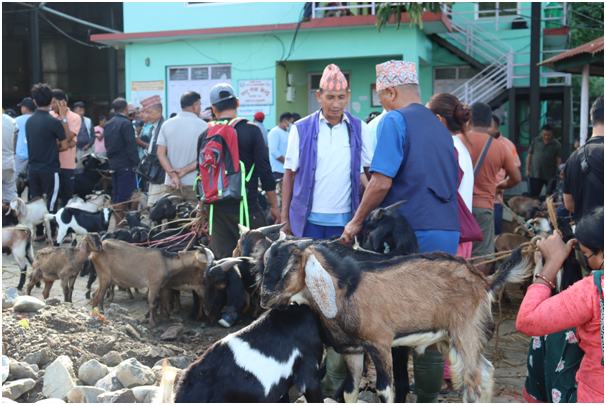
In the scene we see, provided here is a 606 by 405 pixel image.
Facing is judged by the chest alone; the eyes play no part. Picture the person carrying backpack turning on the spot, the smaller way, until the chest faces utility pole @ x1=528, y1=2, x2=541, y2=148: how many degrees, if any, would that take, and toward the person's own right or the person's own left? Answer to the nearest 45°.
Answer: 0° — they already face it

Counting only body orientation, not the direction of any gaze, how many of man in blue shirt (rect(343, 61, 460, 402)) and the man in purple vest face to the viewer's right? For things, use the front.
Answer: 0

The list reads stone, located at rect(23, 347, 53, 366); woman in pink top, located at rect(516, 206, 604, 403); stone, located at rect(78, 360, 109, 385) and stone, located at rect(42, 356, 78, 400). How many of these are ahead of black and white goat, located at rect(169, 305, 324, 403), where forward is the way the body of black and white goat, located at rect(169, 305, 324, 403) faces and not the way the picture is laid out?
1

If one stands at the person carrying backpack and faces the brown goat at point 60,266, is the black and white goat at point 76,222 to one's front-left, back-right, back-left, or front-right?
front-right

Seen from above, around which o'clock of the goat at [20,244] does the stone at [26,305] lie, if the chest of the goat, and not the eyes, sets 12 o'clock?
The stone is roughly at 9 o'clock from the goat.

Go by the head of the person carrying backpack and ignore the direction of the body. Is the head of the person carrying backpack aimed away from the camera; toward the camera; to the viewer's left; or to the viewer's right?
away from the camera

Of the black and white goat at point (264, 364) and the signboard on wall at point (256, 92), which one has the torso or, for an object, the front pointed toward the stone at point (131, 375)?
the signboard on wall

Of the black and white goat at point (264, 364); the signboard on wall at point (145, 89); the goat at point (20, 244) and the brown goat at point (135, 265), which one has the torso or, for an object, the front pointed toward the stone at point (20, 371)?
the signboard on wall

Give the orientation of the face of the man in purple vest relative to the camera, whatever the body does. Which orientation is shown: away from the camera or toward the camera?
toward the camera

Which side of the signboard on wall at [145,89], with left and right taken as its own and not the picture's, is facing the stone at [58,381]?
front

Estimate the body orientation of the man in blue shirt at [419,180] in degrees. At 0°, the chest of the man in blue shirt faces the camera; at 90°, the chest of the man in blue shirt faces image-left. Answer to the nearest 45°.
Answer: approximately 135°

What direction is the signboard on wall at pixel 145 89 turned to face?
toward the camera

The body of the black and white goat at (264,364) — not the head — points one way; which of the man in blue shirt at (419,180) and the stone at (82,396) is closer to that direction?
the man in blue shirt

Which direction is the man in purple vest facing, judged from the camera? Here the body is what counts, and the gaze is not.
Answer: toward the camera

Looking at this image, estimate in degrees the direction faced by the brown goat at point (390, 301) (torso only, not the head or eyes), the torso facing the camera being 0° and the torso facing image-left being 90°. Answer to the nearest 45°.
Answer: approximately 90°
